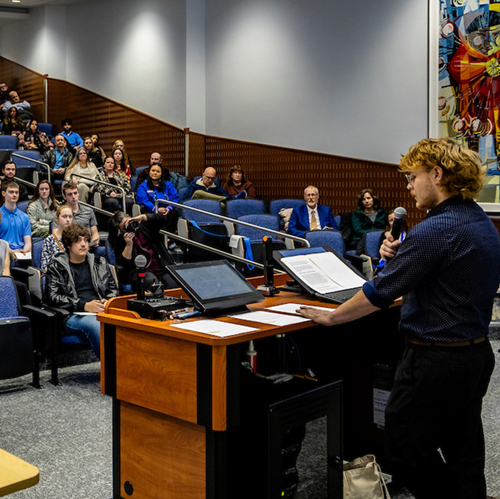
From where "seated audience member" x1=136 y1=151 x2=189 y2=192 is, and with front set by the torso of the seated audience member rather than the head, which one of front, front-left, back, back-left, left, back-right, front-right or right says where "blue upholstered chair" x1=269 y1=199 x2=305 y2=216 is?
front-left

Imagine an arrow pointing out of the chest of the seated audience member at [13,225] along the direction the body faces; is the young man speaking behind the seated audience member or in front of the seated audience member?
in front

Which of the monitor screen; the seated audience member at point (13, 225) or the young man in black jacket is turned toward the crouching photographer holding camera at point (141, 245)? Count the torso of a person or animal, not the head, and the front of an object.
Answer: the seated audience member at point (13, 225)

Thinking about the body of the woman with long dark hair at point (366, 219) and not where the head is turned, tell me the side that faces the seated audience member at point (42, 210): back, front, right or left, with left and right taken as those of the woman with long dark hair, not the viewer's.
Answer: right

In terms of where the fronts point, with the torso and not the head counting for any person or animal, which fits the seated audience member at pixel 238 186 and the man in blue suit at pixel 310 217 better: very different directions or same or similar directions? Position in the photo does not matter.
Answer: same or similar directions

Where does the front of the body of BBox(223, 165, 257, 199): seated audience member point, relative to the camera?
toward the camera

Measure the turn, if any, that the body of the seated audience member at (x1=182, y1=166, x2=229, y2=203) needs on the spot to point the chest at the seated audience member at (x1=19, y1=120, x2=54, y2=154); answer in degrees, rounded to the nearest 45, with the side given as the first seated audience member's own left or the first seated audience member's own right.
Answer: approximately 135° to the first seated audience member's own right

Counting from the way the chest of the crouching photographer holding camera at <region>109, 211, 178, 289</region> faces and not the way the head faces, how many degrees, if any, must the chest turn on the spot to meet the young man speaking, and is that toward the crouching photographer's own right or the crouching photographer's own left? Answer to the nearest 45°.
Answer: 0° — they already face them

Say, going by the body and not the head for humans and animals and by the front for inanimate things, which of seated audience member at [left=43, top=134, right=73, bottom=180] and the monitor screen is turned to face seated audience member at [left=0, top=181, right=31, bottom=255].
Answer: seated audience member at [left=43, top=134, right=73, bottom=180]

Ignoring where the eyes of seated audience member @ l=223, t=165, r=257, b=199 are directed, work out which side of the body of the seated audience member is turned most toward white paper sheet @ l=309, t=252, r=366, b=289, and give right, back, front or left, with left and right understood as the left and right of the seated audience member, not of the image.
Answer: front

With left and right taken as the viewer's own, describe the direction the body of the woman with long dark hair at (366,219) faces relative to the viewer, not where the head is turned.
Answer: facing the viewer

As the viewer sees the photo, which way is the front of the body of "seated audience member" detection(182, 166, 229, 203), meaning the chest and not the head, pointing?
toward the camera

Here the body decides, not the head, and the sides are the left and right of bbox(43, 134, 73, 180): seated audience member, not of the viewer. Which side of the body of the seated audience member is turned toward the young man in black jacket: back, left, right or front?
front

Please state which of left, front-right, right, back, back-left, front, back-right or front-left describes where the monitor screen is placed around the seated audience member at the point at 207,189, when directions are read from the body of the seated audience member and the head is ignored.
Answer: front

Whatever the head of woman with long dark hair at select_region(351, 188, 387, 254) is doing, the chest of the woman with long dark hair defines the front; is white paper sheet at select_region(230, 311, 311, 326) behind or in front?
in front

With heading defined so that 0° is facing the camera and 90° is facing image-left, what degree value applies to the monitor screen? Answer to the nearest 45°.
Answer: approximately 315°
